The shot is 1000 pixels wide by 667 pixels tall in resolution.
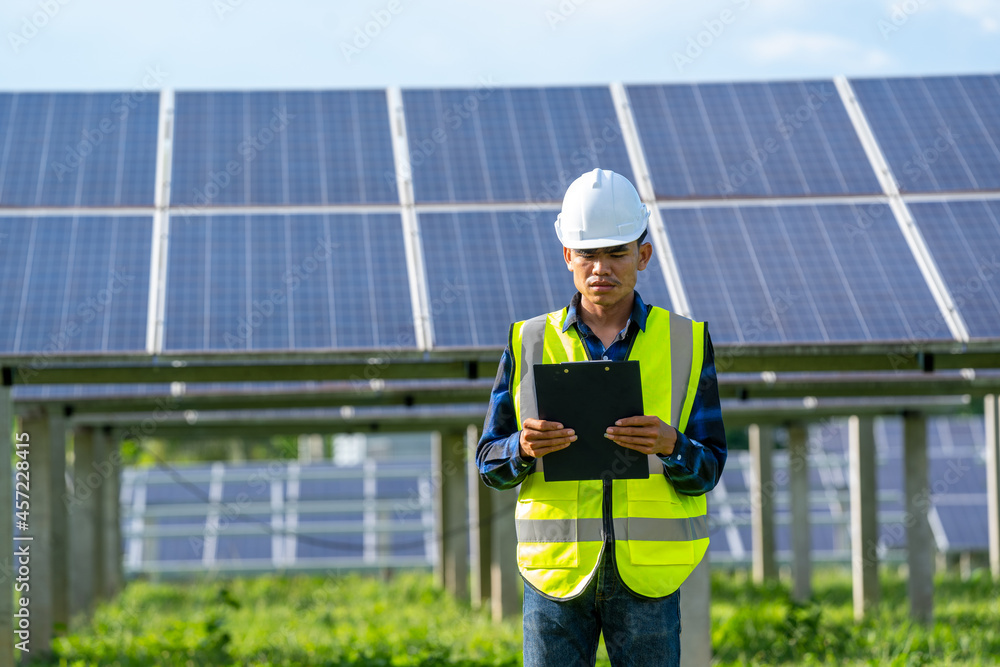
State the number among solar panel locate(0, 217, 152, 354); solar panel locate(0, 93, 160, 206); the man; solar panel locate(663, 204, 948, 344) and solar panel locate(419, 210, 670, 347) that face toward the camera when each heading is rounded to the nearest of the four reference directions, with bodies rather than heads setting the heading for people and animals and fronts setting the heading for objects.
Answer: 5

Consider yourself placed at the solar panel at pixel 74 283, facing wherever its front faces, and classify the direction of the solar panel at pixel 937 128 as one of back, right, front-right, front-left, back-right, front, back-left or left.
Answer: left

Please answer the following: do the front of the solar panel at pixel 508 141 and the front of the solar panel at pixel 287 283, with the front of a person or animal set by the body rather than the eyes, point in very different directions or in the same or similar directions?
same or similar directions

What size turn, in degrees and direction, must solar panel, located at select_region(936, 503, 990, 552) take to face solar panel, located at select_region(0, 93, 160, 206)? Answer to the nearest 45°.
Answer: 0° — it already faces it

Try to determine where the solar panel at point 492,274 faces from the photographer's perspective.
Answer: facing the viewer

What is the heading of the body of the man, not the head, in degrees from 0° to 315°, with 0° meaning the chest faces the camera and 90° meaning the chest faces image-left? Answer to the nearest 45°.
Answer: approximately 0°

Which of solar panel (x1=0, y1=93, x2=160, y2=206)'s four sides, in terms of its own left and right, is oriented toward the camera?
front

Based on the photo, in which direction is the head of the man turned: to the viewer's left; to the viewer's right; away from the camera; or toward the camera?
toward the camera

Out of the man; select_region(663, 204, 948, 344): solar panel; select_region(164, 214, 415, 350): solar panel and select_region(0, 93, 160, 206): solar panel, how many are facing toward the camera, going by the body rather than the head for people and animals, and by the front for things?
4

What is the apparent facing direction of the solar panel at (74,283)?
toward the camera

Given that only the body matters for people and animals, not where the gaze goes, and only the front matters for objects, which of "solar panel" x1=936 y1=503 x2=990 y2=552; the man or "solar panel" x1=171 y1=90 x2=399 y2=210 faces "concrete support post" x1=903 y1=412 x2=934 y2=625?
"solar panel" x1=936 y1=503 x2=990 y2=552

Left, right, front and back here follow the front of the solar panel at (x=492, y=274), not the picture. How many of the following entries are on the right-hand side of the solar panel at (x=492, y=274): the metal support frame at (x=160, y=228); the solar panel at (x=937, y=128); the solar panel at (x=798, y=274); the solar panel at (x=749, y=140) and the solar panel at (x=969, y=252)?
1
